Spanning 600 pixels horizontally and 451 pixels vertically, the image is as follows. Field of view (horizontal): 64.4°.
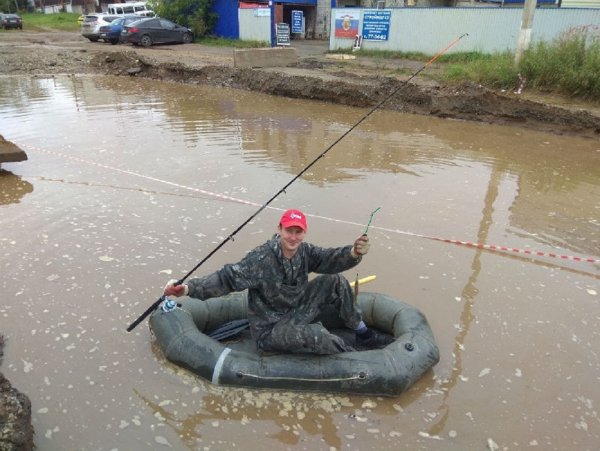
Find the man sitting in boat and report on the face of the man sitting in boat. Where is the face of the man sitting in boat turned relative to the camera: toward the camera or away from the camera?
toward the camera

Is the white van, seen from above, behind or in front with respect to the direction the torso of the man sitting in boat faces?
behind

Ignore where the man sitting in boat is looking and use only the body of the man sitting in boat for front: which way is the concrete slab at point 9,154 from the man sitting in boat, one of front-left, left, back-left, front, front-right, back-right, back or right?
back

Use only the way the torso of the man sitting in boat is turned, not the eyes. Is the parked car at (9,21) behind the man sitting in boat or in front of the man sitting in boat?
behind

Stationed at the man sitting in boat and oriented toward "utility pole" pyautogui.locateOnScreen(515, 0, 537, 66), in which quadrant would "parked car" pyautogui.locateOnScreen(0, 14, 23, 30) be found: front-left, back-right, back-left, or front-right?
front-left

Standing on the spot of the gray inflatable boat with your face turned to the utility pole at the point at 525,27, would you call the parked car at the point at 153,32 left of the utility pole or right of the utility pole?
left

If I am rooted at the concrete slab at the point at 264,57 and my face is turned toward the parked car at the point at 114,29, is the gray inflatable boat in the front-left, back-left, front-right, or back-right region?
back-left

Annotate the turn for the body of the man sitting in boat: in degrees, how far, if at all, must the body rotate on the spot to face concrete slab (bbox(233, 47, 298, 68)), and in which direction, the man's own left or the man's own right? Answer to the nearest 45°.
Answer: approximately 135° to the man's own left

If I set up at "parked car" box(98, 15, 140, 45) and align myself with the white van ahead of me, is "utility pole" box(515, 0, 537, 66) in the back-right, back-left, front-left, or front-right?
back-right

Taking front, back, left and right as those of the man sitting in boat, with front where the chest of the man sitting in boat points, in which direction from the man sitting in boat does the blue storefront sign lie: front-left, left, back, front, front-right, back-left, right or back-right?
back-left

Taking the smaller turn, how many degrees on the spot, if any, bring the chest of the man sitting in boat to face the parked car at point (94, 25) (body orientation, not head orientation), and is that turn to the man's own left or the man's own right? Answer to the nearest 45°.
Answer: approximately 135° to the man's own left

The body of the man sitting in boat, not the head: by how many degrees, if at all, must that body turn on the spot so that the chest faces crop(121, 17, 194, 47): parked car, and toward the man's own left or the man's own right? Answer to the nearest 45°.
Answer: approximately 135° to the man's own left

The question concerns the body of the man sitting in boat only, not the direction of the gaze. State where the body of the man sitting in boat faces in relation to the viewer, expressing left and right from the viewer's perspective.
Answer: facing the viewer and to the right of the viewer
